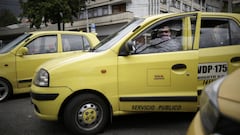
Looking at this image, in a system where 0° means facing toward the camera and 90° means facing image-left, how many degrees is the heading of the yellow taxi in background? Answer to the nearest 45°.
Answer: approximately 90°

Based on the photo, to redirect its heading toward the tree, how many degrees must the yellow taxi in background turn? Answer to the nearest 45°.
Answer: approximately 90° to its right

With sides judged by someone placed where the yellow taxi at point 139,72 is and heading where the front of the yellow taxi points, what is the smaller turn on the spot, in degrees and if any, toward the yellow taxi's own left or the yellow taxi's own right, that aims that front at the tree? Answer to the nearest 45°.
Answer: approximately 90° to the yellow taxi's own right

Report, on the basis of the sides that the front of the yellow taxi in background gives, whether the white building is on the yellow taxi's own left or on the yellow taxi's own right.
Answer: on the yellow taxi's own right

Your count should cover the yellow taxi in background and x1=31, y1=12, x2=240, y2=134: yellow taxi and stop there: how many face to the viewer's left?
2

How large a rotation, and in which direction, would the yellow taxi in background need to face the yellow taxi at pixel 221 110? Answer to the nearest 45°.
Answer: approximately 90° to its left

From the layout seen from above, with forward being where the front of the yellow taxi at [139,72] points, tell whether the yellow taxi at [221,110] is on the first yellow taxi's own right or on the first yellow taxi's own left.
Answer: on the first yellow taxi's own left

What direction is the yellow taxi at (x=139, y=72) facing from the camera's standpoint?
to the viewer's left
